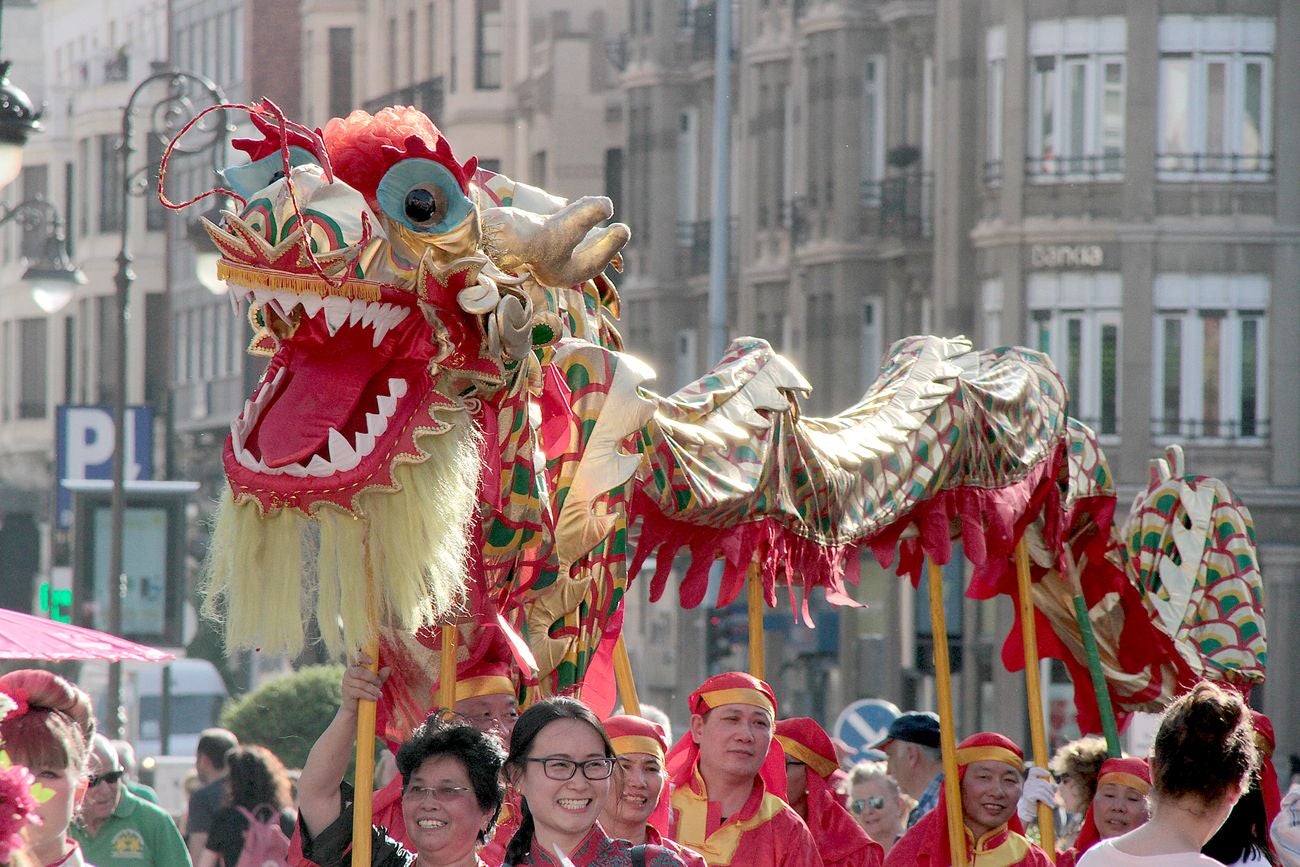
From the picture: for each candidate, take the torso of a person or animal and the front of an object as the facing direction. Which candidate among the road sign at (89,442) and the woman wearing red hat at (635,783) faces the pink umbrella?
the road sign

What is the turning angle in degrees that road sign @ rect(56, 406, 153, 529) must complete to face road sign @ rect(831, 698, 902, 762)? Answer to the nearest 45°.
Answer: approximately 45° to its left

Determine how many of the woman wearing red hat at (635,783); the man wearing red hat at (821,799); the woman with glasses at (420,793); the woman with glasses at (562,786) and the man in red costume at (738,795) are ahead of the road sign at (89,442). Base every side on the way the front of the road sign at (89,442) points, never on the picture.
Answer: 5

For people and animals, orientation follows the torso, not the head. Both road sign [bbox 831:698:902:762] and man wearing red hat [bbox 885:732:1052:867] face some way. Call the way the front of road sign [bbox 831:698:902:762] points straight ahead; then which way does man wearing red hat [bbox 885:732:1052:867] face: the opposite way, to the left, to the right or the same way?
the same way

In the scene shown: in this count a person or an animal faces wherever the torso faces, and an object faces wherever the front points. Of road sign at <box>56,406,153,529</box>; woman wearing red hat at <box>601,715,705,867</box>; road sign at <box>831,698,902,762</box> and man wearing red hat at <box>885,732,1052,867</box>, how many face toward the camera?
4

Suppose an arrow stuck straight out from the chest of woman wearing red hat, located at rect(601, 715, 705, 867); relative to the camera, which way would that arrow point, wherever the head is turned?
toward the camera

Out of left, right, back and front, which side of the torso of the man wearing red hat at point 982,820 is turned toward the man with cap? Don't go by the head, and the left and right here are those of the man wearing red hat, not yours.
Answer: back

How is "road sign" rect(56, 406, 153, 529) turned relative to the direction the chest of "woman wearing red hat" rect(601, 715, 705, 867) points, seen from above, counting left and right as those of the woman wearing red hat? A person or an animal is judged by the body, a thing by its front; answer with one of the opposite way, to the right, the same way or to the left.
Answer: the same way

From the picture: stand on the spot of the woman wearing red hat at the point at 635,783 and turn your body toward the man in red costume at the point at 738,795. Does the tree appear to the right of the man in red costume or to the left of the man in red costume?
left

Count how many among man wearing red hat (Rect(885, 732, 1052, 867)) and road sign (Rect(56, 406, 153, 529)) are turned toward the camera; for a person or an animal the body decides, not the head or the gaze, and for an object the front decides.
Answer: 2

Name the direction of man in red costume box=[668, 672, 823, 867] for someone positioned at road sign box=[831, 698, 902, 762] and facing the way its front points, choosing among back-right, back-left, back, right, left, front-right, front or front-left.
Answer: front

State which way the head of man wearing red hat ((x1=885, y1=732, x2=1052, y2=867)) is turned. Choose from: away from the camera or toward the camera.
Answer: toward the camera

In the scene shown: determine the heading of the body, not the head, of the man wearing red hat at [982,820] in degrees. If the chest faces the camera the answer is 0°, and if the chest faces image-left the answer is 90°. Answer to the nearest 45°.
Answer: approximately 0°

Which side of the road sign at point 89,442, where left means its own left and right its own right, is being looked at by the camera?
front
